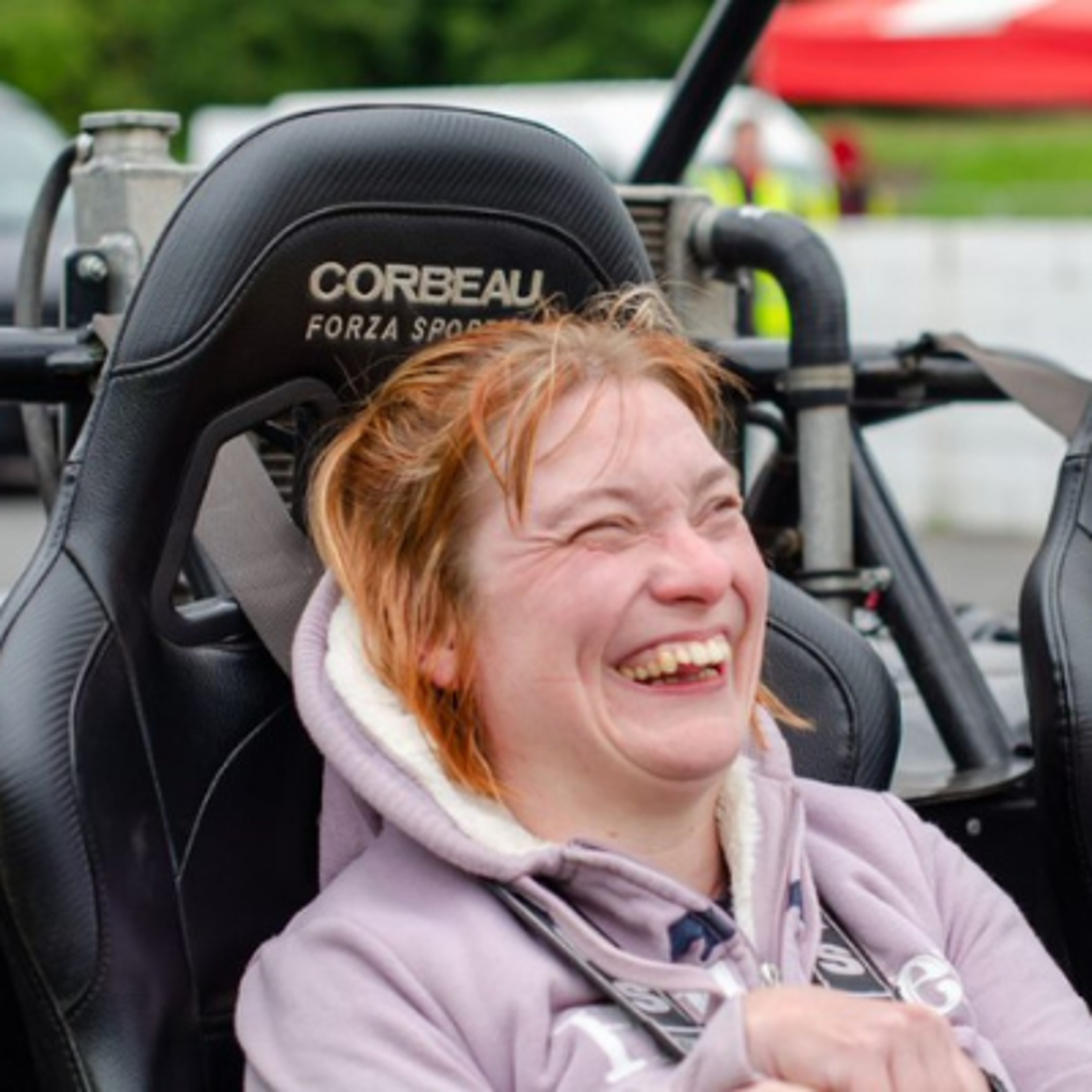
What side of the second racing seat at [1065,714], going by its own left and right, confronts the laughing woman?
right

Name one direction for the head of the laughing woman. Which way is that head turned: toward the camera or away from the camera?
toward the camera

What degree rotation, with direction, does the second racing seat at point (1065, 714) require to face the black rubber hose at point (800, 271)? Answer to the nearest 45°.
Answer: approximately 180°

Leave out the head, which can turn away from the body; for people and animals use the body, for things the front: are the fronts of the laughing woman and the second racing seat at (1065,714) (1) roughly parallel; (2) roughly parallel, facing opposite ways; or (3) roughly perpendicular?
roughly parallel

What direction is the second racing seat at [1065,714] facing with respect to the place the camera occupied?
facing the viewer and to the right of the viewer

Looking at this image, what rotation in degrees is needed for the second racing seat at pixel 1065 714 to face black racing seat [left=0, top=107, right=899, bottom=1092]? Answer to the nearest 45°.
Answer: approximately 90° to its right

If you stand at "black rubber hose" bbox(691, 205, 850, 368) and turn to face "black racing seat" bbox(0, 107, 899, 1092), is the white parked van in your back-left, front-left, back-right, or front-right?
back-right

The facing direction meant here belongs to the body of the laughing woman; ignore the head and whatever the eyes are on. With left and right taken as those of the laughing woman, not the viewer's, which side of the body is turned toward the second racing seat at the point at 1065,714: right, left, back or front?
left

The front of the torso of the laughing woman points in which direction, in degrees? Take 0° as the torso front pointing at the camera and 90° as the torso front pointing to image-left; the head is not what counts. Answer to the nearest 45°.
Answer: approximately 315°

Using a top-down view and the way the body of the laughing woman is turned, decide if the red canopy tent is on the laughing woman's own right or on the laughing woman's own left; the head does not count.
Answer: on the laughing woman's own left

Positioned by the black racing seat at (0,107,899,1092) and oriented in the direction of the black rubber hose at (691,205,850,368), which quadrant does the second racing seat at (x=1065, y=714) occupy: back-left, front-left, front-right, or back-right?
front-right

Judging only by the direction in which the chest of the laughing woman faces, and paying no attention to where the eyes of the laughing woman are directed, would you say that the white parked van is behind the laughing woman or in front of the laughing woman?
behind
